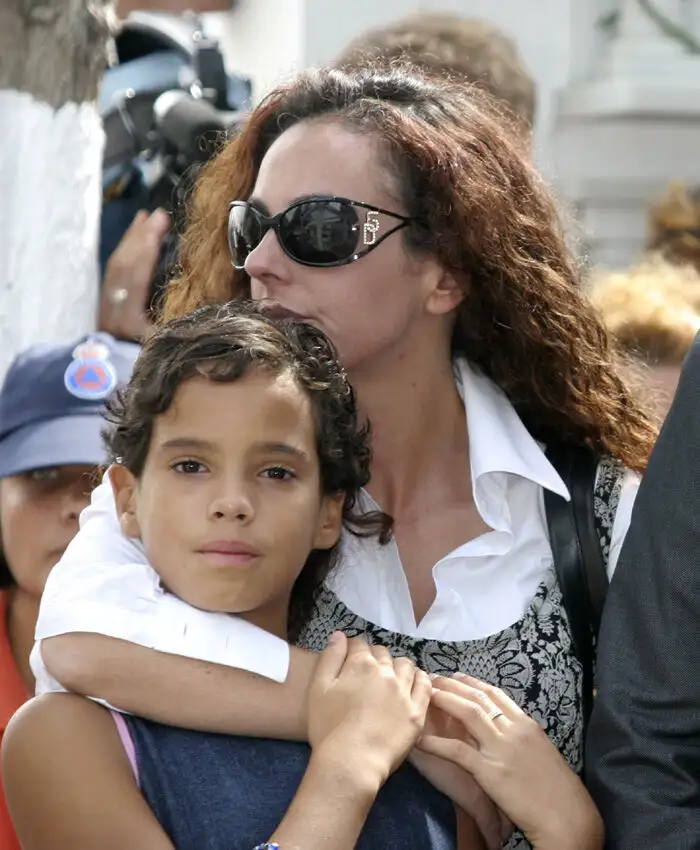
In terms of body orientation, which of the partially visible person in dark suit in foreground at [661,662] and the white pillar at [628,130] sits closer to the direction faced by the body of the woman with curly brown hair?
the partially visible person in dark suit in foreground

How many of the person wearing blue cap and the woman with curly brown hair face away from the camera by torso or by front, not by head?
0

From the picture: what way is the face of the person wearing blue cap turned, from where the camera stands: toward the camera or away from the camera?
toward the camera

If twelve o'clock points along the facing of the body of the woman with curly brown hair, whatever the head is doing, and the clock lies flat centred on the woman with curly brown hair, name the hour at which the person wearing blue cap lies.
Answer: The person wearing blue cap is roughly at 2 o'clock from the woman with curly brown hair.

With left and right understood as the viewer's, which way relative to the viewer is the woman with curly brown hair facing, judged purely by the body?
facing the viewer and to the left of the viewer

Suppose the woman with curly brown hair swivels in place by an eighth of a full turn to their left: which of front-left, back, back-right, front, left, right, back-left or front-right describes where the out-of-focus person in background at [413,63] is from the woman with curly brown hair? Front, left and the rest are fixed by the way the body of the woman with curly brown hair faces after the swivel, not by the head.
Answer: back

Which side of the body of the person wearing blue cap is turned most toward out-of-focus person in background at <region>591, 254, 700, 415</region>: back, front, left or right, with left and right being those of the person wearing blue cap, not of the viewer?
left

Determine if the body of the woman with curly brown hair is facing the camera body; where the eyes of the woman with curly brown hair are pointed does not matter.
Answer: no

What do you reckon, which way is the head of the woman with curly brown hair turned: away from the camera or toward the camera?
toward the camera

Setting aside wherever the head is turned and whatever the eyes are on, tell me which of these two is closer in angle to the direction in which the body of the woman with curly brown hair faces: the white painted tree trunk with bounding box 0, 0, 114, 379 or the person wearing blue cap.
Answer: the person wearing blue cap

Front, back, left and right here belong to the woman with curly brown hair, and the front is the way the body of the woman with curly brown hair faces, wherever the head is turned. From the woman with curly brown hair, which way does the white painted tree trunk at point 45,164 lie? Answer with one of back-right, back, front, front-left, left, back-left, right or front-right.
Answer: right

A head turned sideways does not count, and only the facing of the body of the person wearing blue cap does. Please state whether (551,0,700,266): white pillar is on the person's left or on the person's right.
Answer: on the person's left

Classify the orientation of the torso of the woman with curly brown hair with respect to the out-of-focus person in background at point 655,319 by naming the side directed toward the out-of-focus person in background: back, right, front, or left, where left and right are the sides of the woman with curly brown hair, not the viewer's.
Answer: back

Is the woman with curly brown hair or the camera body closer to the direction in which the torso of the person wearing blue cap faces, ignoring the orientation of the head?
the woman with curly brown hair
